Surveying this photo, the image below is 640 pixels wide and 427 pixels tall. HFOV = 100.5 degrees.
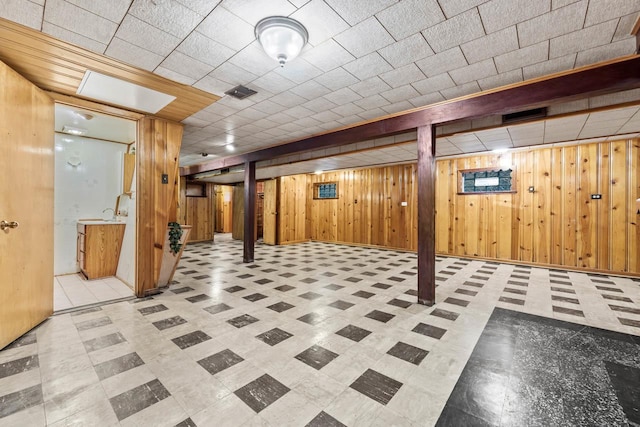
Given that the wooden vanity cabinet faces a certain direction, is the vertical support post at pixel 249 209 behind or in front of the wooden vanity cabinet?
behind

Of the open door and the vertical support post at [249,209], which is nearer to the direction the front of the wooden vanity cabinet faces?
the open door

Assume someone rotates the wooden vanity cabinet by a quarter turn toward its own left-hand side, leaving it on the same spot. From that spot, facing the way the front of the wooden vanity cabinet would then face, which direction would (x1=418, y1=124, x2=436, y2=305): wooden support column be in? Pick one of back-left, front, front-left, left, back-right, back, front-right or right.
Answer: front-left

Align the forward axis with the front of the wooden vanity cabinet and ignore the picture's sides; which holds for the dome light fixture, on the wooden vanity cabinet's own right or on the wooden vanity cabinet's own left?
on the wooden vanity cabinet's own left
